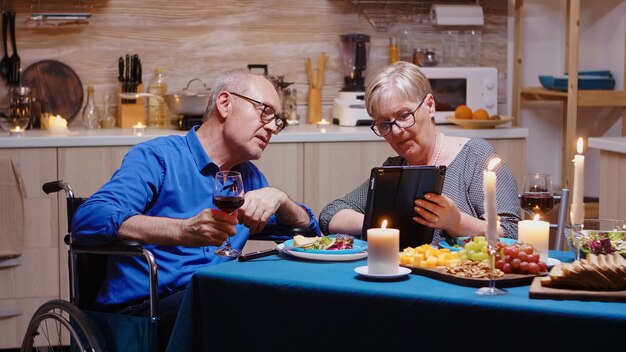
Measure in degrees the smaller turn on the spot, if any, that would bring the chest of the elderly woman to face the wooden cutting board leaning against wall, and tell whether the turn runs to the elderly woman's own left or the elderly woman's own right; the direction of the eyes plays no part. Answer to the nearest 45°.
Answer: approximately 90° to the elderly woman's own right

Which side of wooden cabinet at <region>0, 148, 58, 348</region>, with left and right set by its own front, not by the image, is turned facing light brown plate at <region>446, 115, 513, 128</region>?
left

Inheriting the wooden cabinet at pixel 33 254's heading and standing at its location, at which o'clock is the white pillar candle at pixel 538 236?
The white pillar candle is roughly at 11 o'clock from the wooden cabinet.

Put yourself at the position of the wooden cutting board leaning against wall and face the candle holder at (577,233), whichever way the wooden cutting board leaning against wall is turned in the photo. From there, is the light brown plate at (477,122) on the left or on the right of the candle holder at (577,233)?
left

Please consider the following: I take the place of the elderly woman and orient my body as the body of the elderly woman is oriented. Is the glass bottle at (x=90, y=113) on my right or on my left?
on my right

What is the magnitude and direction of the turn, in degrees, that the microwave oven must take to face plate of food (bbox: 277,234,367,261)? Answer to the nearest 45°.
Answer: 0° — it already faces it
